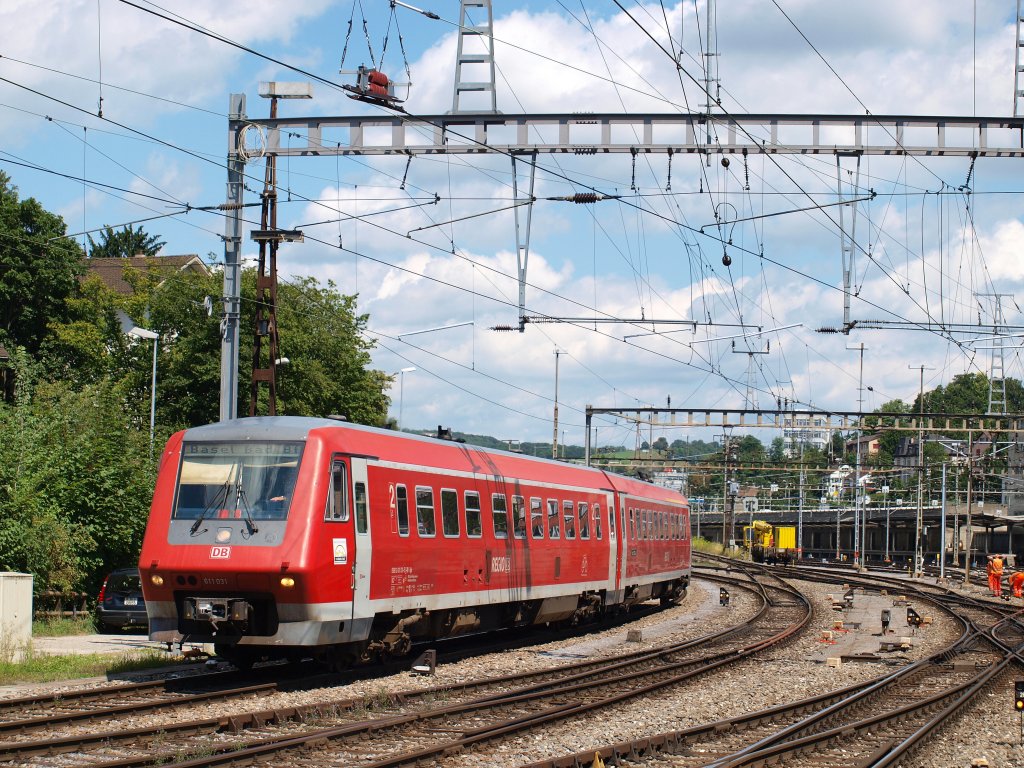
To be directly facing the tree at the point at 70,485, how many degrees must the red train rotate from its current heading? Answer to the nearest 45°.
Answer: approximately 90° to its right

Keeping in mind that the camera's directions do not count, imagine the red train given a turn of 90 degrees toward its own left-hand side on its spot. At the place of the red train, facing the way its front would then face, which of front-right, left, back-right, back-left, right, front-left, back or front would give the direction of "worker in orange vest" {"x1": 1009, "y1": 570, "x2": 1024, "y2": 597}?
left

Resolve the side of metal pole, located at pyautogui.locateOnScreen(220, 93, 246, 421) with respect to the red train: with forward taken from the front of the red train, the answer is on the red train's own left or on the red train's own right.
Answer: on the red train's own right

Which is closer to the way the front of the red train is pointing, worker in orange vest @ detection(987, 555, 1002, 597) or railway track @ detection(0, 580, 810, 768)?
the railway track

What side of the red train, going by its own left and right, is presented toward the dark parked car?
right

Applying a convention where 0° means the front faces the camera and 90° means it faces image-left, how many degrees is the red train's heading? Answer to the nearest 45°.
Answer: approximately 45°

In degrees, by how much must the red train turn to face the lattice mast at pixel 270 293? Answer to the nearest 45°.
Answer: approximately 45° to its right

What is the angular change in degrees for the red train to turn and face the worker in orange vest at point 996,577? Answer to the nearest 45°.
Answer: approximately 180°
